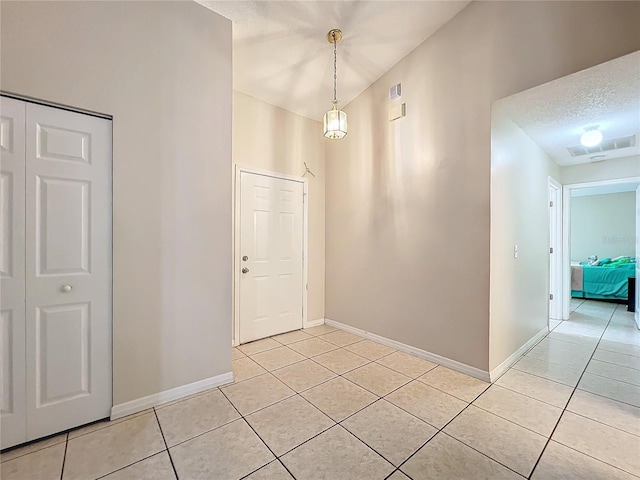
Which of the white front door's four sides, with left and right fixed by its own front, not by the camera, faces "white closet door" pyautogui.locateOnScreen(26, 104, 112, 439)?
right

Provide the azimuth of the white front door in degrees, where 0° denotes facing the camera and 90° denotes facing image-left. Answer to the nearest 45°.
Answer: approximately 315°

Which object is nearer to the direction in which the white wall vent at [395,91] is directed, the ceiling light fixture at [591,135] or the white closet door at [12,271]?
the white closet door

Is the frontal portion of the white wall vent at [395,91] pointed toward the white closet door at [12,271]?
yes

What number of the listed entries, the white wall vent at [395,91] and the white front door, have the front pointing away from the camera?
0

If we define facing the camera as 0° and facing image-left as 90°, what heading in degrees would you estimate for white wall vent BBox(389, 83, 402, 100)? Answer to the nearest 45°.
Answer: approximately 45°

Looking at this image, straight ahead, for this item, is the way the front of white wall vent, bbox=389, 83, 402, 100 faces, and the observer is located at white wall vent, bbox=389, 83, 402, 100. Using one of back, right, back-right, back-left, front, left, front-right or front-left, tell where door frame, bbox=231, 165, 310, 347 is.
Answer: front-right

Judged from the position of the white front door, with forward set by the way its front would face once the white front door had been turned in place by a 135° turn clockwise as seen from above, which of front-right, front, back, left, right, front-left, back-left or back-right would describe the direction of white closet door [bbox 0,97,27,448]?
front-left

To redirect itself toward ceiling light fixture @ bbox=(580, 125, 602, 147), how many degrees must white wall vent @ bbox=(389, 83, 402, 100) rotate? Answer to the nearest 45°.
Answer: approximately 135° to its left

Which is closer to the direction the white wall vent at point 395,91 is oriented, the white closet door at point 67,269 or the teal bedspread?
the white closet door
